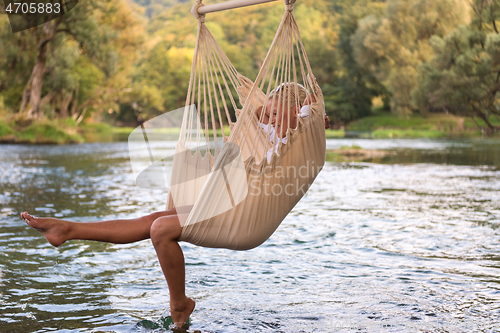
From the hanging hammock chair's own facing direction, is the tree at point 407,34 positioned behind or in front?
behind

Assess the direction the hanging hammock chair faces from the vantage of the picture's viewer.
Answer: facing the viewer and to the left of the viewer

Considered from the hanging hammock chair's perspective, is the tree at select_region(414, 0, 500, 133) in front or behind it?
behind
